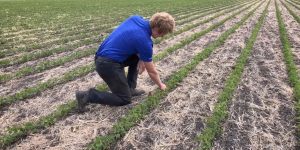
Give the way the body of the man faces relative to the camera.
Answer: to the viewer's right
